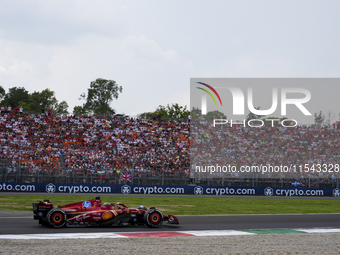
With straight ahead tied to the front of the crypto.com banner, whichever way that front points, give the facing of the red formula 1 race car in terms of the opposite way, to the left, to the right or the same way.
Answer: to the left

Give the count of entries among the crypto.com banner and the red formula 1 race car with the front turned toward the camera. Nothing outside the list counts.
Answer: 1

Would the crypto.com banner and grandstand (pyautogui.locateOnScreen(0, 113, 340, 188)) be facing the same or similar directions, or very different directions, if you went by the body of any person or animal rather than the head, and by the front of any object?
same or similar directions

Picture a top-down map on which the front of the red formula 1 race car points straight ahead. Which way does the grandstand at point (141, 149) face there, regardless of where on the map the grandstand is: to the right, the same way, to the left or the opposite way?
to the right

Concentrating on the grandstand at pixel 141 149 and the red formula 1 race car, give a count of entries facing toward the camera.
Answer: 1

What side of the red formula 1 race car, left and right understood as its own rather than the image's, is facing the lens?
right

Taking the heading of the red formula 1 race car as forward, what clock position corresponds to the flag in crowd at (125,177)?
The flag in crowd is roughly at 9 o'clock from the red formula 1 race car.

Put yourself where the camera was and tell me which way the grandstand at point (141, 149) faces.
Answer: facing the viewer

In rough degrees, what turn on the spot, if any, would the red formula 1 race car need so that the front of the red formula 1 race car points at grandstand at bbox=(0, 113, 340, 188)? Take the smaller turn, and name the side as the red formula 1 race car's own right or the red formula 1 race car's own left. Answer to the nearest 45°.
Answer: approximately 90° to the red formula 1 race car's own left

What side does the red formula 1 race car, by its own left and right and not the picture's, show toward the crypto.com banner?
left

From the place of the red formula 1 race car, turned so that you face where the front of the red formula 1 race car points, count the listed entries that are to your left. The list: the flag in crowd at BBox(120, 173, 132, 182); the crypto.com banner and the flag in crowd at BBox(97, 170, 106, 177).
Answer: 3
